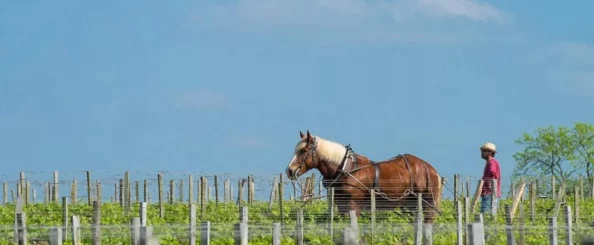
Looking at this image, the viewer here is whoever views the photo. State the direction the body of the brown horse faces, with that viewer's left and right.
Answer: facing to the left of the viewer

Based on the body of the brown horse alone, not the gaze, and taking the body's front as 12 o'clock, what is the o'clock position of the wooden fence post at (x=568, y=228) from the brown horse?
The wooden fence post is roughly at 8 o'clock from the brown horse.

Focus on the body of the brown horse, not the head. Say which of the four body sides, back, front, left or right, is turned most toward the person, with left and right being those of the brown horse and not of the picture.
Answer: back
